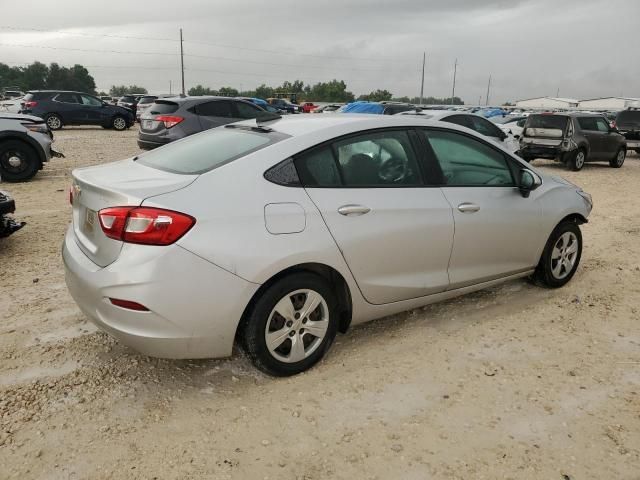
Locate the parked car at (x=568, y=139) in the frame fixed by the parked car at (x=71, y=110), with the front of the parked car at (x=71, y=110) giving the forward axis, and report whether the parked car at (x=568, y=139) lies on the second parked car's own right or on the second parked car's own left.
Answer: on the second parked car's own right

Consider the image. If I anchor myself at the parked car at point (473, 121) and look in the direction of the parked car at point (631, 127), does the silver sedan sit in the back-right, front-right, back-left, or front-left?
back-right

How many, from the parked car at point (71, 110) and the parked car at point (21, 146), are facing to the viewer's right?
2

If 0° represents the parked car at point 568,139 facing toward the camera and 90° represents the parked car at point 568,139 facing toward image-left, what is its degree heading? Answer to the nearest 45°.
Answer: approximately 225°

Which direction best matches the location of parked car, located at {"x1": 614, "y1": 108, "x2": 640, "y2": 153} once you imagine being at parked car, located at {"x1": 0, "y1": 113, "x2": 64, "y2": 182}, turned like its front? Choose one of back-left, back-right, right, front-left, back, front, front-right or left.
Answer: front

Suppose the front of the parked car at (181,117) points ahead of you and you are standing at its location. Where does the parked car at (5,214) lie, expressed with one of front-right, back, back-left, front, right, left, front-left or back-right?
back-right

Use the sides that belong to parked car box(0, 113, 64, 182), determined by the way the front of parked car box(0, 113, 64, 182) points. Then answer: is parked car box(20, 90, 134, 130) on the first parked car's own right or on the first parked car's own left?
on the first parked car's own left

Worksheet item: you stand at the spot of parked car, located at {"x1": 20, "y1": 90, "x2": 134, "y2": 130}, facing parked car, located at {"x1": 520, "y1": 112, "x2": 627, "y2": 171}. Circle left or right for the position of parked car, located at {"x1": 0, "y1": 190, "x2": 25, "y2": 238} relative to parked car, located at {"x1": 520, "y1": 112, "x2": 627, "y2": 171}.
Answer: right

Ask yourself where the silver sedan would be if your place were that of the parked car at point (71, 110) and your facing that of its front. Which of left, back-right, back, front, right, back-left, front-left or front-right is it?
right

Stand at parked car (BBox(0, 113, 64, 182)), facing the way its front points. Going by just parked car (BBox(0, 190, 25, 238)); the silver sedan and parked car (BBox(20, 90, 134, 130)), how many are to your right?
2

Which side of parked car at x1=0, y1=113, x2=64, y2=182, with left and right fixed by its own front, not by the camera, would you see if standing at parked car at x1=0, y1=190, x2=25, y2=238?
right

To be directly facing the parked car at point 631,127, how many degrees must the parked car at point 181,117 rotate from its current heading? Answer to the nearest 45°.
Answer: approximately 45° to its right

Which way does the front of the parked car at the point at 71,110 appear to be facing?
to the viewer's right

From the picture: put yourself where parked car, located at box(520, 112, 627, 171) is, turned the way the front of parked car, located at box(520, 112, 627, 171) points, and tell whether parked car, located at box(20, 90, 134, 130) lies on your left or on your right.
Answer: on your left

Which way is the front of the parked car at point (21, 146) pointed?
to the viewer's right

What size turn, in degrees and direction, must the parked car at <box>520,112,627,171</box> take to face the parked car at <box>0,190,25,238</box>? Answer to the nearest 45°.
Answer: approximately 135° to its right

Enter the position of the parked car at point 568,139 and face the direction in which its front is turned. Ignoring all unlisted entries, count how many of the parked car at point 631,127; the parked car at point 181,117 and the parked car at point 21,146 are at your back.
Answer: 2

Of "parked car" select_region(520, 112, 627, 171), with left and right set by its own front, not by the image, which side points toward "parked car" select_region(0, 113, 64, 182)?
back

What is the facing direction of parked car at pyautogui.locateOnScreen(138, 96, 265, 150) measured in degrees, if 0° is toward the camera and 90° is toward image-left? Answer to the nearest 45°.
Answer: approximately 225°
